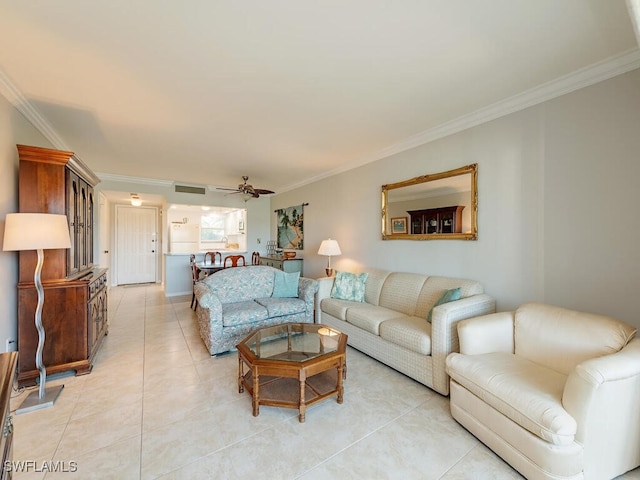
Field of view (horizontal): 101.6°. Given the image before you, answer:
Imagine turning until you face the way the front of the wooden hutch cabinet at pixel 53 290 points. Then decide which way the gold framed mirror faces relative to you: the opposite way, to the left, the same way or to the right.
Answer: the opposite way

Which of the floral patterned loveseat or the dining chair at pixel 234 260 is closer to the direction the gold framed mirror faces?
the floral patterned loveseat

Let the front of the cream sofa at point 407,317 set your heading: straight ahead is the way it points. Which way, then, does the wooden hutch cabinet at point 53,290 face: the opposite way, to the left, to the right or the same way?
the opposite way

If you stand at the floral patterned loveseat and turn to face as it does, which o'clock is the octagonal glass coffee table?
The octagonal glass coffee table is roughly at 1 o'clock from the floral patterned loveseat.

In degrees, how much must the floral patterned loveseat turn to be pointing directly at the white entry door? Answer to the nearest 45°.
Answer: approximately 180°

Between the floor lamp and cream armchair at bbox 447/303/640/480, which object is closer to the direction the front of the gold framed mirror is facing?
the floor lamp

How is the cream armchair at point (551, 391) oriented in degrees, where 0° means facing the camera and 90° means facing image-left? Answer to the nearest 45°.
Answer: approximately 45°

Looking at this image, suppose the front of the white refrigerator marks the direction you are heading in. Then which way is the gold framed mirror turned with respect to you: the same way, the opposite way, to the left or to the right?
to the right

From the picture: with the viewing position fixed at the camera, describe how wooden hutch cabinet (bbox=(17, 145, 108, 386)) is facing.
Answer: facing to the right of the viewer

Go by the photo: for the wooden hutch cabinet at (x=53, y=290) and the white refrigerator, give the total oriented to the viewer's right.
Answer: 1
